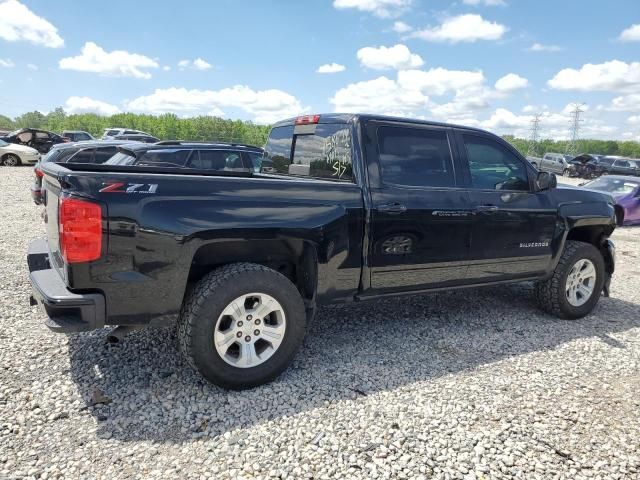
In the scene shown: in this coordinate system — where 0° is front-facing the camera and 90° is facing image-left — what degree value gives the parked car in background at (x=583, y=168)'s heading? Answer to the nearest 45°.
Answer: approximately 45°

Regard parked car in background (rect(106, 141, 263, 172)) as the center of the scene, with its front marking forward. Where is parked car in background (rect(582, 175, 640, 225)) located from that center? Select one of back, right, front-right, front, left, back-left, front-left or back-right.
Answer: front-right

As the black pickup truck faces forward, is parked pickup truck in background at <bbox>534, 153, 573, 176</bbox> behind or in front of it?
in front
